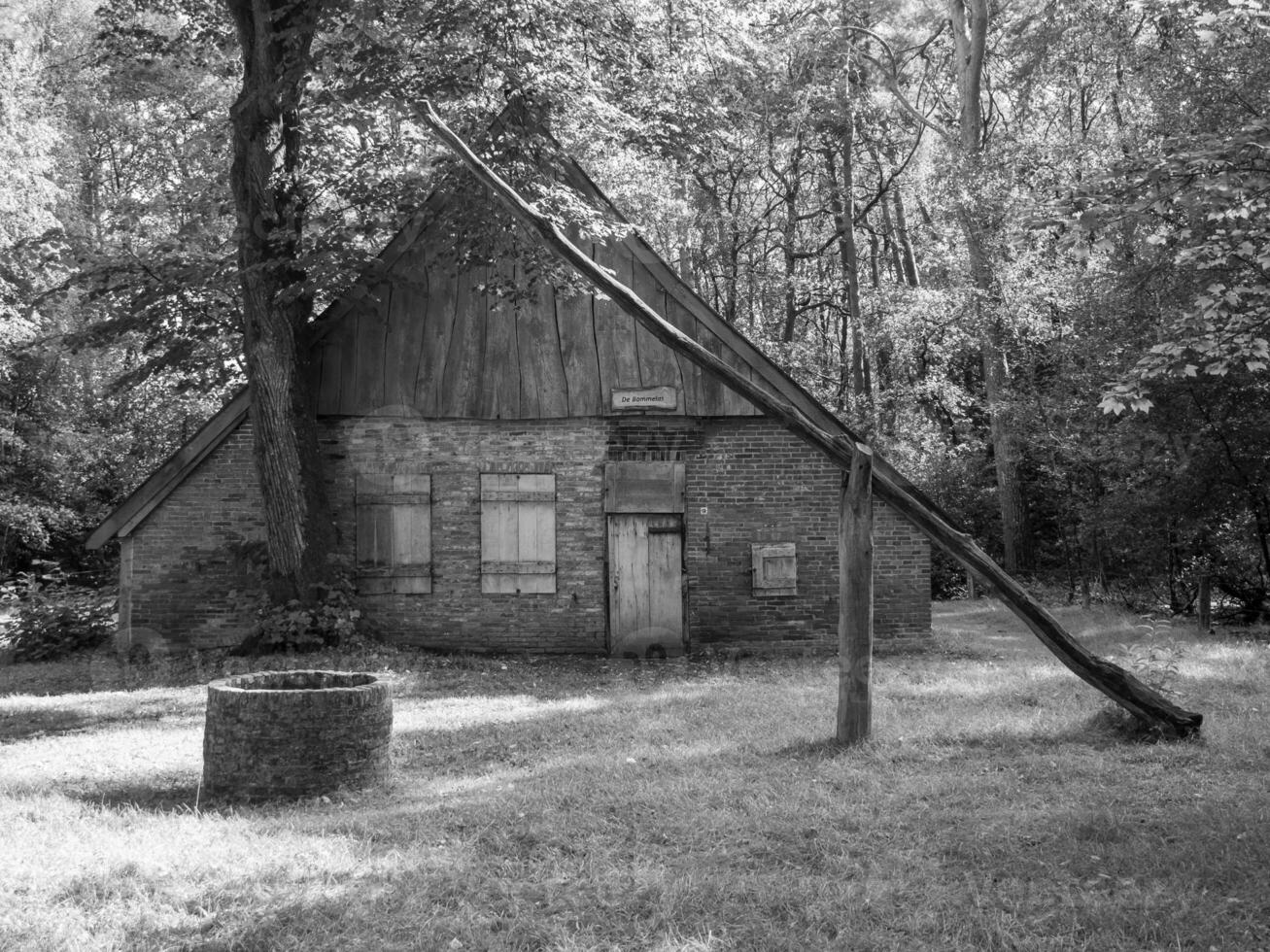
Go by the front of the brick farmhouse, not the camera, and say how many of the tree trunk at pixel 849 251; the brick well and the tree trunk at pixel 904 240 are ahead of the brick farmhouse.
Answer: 1

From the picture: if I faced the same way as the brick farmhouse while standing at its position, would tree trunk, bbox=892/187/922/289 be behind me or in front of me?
behind

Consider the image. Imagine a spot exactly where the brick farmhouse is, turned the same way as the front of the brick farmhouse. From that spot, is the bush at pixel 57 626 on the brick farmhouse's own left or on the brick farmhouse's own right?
on the brick farmhouse's own right

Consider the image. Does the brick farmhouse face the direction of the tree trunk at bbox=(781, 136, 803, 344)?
no

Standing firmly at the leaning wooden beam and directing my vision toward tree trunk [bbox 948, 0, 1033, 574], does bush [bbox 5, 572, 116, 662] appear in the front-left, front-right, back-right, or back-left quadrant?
front-left

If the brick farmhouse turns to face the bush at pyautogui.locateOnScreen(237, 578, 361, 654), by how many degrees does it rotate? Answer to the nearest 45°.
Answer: approximately 90° to its right

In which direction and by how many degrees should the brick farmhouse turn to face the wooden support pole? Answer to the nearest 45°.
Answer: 0° — it already faces it

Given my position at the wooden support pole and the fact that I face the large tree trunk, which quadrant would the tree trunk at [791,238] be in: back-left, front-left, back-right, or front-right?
front-right

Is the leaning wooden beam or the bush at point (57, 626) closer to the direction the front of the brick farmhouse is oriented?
the leaning wooden beam

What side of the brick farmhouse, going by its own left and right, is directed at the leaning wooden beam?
front

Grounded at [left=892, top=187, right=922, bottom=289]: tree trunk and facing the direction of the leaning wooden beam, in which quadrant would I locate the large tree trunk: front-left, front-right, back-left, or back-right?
front-right

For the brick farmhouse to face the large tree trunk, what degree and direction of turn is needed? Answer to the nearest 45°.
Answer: approximately 90° to its right

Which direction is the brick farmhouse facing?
toward the camera

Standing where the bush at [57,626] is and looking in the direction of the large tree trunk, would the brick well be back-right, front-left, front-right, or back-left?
front-right

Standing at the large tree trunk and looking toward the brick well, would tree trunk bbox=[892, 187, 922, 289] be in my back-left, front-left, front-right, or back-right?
back-left

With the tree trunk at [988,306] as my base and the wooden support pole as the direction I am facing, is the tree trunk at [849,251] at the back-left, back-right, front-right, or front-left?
back-right

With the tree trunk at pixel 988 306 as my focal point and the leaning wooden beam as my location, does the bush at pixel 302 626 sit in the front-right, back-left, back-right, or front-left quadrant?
front-left

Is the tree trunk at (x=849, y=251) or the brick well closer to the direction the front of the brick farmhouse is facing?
the brick well
